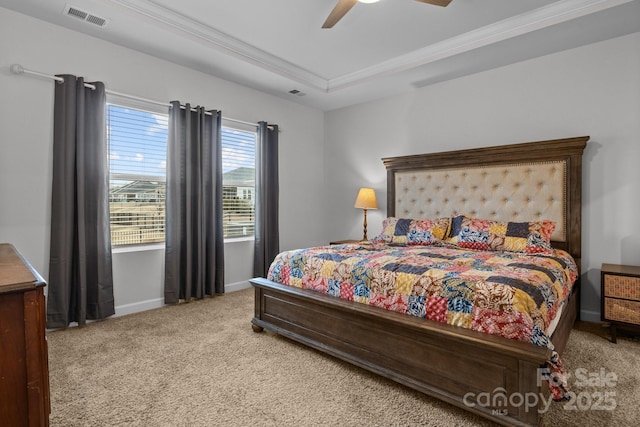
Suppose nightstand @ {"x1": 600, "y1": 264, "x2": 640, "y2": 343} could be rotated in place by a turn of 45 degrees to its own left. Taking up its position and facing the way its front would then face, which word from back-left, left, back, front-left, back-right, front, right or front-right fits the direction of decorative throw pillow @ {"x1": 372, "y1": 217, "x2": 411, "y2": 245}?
right

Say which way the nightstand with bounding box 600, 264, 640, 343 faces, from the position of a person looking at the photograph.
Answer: facing the viewer and to the left of the viewer

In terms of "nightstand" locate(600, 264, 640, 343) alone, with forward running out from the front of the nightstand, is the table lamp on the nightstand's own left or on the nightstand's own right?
on the nightstand's own right

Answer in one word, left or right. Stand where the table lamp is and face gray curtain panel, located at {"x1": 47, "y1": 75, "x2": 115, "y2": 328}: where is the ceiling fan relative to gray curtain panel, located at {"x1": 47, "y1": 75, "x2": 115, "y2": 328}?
left

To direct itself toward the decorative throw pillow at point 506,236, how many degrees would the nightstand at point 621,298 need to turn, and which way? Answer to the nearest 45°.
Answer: approximately 45° to its right

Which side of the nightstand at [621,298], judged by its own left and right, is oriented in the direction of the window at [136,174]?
right

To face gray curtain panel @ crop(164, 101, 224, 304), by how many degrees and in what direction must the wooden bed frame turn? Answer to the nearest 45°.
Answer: approximately 90° to its right

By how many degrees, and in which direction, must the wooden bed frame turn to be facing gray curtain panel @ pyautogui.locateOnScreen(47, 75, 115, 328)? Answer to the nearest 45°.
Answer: approximately 45° to its right

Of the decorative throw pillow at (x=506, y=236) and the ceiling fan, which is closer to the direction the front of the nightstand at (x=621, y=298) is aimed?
the ceiling fan

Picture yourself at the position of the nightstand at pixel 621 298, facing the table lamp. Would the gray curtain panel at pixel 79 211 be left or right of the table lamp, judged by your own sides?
left

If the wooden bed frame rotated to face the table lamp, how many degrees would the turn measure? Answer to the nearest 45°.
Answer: approximately 135° to its right

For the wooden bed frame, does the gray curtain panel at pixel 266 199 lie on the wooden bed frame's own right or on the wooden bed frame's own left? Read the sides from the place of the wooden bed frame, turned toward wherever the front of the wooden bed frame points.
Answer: on the wooden bed frame's own right

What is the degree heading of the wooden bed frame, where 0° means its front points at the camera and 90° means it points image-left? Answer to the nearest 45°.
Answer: approximately 45°

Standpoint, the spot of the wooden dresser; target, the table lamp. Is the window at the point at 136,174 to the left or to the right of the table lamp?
left
